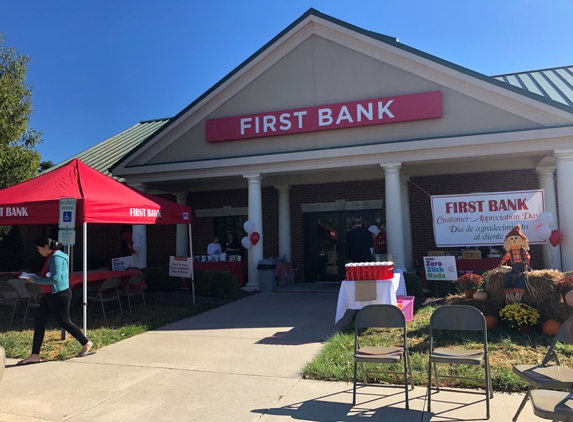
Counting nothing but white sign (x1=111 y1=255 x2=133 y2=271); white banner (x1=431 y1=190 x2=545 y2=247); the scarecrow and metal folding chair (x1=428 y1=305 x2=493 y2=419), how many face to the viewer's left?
0

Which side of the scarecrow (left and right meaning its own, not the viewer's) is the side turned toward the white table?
right

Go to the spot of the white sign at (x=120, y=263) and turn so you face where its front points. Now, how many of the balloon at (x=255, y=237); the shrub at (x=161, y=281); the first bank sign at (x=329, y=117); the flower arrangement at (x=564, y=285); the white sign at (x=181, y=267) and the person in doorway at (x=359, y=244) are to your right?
0

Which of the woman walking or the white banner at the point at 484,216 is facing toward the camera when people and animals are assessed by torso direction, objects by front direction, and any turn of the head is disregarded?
the white banner

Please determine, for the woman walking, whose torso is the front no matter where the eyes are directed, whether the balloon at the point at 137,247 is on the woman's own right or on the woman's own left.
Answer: on the woman's own right

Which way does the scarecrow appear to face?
toward the camera

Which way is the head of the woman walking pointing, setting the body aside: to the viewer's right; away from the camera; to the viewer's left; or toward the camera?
to the viewer's left

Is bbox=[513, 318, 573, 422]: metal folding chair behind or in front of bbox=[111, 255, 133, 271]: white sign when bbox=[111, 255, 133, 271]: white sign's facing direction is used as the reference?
in front

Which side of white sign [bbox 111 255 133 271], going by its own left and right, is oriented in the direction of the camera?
front

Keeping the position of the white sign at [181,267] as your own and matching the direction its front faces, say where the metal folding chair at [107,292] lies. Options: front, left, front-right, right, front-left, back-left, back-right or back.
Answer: front-right

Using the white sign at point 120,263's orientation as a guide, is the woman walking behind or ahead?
ahead

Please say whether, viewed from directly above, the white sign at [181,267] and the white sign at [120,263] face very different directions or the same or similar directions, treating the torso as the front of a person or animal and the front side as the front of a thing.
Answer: same or similar directions

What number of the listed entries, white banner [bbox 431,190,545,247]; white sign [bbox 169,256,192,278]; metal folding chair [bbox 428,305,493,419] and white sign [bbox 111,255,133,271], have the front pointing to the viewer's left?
0

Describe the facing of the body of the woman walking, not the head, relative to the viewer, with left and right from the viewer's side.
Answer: facing to the left of the viewer

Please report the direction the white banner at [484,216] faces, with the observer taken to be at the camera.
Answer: facing the viewer

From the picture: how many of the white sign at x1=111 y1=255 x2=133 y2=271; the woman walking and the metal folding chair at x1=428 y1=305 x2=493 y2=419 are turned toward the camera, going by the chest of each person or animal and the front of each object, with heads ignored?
2

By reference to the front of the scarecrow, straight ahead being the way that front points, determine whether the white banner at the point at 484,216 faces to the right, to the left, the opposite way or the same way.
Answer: the same way

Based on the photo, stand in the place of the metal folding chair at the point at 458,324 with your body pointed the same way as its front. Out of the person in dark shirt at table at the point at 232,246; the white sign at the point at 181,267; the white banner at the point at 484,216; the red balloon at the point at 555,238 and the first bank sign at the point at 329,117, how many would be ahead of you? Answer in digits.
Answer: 0

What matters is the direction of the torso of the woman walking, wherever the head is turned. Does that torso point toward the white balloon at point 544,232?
no
